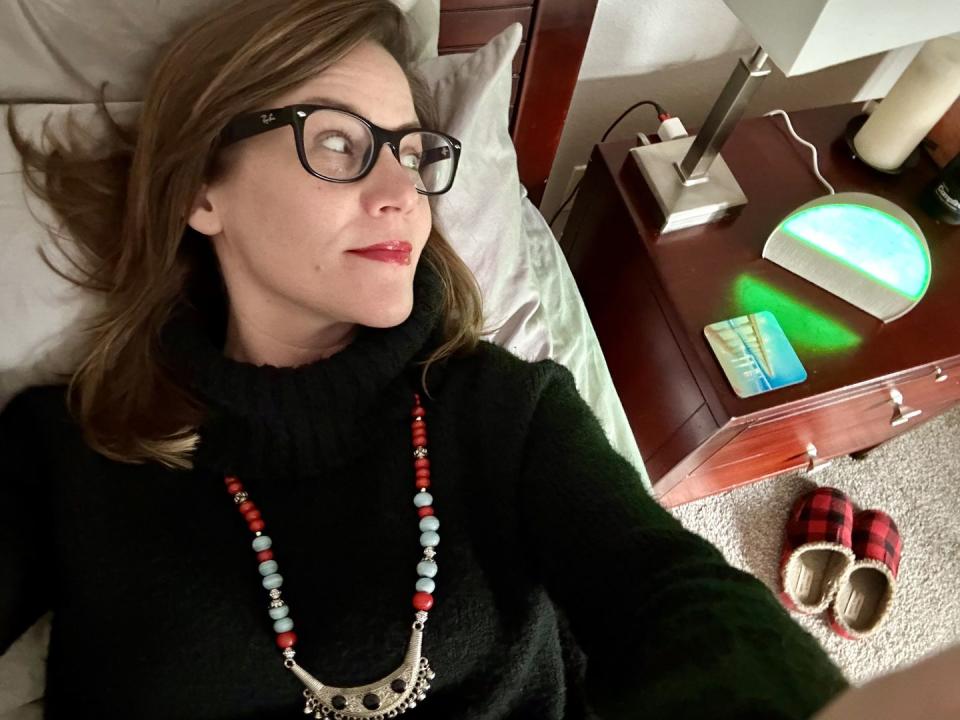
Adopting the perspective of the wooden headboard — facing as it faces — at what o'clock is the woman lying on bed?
The woman lying on bed is roughly at 12 o'clock from the wooden headboard.

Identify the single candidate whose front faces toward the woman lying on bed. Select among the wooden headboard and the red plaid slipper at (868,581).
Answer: the wooden headboard

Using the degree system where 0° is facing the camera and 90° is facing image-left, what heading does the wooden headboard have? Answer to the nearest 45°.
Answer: approximately 0°

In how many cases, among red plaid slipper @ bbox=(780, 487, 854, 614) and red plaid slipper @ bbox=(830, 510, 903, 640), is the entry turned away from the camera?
2

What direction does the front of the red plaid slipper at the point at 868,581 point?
away from the camera

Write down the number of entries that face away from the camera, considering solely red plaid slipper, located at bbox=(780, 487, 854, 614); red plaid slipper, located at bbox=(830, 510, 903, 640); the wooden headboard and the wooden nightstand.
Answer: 2

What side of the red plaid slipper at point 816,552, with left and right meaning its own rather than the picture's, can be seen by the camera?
back
